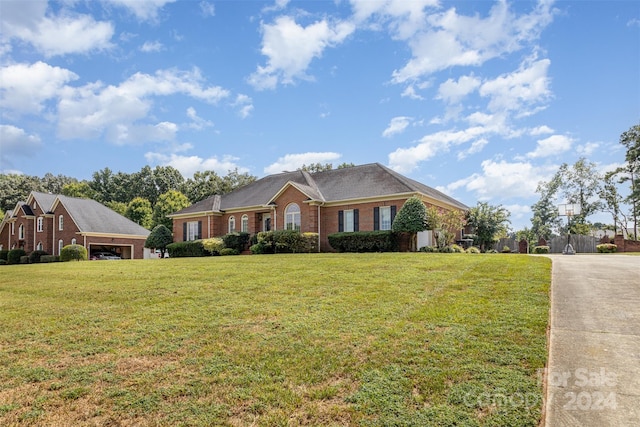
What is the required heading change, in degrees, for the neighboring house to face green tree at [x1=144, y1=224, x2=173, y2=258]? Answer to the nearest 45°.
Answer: approximately 90° to its left

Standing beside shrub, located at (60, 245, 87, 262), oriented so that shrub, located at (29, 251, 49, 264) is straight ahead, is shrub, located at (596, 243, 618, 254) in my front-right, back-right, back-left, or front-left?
back-right

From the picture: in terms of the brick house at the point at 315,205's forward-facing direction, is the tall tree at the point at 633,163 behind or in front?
behind

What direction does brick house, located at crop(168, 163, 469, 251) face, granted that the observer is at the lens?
facing the viewer and to the left of the viewer

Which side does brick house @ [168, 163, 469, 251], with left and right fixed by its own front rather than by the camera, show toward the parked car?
right

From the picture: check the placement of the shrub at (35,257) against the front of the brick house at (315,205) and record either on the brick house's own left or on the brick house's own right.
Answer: on the brick house's own right

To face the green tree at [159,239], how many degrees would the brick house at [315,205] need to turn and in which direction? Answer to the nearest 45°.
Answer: approximately 90° to its right

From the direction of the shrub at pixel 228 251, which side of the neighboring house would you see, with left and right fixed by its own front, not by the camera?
left

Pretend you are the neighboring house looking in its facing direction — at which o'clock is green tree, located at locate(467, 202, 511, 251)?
The green tree is roughly at 9 o'clock from the neighboring house.

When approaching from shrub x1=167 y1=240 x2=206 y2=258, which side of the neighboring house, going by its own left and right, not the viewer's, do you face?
left

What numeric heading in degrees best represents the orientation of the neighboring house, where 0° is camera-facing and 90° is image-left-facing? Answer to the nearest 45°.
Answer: approximately 45°

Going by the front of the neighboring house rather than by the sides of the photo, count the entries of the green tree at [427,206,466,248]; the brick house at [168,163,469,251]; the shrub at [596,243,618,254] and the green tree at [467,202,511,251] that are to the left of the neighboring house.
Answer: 4
